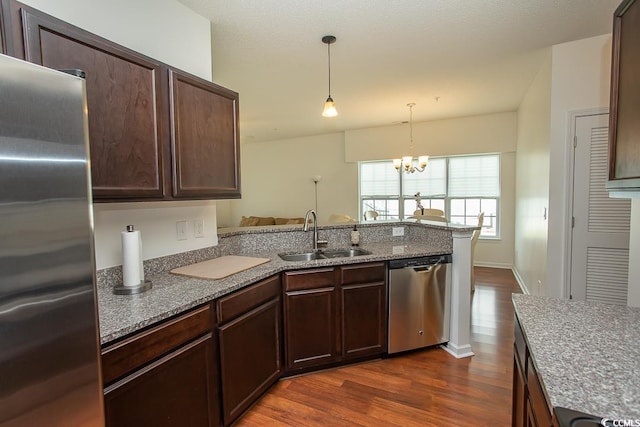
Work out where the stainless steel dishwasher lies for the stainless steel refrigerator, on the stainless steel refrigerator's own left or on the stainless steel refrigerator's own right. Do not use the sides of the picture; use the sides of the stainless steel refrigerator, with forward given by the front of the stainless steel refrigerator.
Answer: on the stainless steel refrigerator's own left

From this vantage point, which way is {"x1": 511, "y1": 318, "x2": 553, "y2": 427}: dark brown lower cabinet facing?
to the viewer's left

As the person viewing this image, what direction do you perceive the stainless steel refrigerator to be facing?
facing the viewer and to the right of the viewer

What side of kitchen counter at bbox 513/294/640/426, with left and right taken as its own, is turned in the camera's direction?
left

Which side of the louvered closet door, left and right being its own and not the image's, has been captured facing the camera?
front

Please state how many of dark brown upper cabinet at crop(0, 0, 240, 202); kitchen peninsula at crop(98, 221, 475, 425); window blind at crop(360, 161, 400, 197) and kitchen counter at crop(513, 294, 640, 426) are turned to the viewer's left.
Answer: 1

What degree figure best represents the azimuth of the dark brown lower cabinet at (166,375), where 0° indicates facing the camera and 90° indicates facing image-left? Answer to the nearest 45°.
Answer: approximately 315°

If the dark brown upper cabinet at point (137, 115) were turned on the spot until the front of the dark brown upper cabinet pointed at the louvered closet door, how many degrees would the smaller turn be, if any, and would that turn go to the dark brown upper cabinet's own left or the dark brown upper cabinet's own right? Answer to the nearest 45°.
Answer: approximately 45° to the dark brown upper cabinet's own left

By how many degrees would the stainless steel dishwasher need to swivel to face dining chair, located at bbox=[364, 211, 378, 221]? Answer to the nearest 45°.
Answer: approximately 135° to its left

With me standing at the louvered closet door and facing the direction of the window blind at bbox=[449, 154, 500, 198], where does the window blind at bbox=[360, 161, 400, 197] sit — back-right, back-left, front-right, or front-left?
front-left

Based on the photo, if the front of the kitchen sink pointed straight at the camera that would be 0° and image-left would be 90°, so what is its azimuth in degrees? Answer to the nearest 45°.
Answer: approximately 0°

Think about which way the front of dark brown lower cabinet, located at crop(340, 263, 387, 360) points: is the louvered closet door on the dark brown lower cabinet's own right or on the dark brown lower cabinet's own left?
on the dark brown lower cabinet's own left

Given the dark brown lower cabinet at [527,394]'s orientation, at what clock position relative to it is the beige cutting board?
The beige cutting board is roughly at 12 o'clock from the dark brown lower cabinet.

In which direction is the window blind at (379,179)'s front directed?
toward the camera
